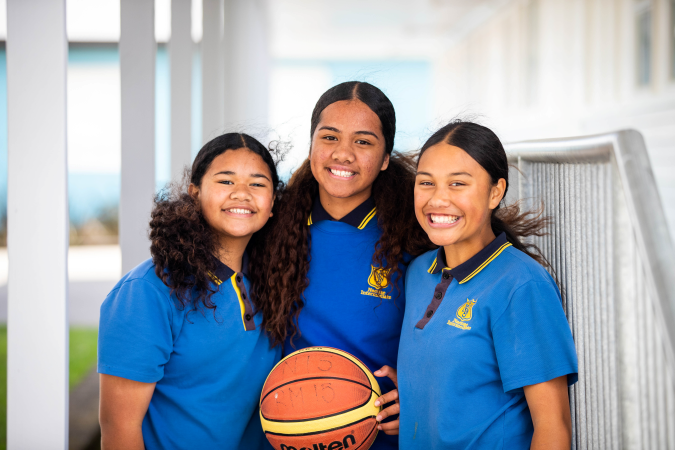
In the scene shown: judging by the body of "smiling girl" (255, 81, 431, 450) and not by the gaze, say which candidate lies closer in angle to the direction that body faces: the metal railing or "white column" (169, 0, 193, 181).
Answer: the metal railing

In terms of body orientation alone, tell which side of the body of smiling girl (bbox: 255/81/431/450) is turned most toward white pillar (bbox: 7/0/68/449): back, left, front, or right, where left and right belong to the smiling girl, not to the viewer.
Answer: right

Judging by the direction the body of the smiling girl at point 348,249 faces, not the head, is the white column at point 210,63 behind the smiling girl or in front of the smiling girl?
behind

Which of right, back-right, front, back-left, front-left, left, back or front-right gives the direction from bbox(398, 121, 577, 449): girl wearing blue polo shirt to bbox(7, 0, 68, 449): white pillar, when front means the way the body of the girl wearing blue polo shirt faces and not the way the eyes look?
front-right

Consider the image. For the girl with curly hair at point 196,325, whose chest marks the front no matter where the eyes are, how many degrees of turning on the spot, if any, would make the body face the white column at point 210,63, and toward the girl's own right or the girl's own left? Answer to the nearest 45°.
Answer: approximately 135° to the girl's own left

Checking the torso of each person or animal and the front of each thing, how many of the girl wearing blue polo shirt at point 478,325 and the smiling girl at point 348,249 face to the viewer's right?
0

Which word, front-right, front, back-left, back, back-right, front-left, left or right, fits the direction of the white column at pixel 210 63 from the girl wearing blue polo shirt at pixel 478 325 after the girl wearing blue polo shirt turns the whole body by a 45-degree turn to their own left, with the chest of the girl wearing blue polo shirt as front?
back-right

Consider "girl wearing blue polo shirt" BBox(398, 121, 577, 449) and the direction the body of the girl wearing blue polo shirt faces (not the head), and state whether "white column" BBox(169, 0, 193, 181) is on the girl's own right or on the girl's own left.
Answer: on the girl's own right

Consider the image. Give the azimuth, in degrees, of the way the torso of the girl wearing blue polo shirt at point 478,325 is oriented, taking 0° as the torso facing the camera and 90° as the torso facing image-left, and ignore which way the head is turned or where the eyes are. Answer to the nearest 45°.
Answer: approximately 45°

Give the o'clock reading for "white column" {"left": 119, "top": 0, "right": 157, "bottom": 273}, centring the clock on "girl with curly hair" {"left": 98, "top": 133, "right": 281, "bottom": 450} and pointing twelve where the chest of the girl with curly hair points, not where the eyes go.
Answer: The white column is roughly at 7 o'clock from the girl with curly hair.
